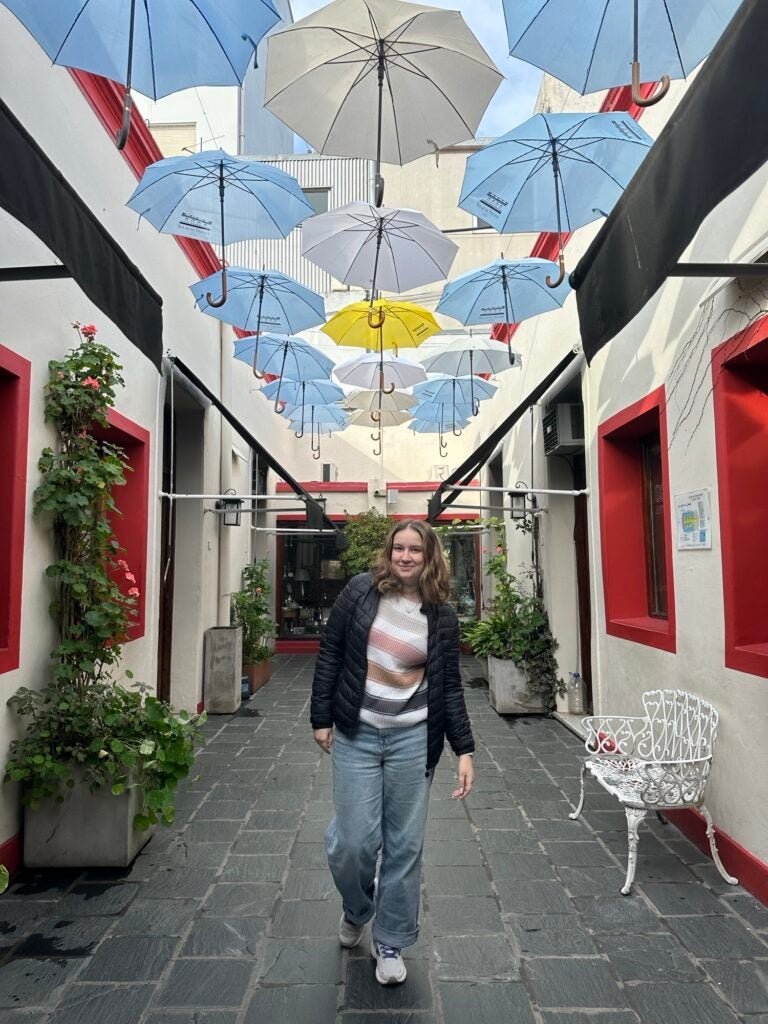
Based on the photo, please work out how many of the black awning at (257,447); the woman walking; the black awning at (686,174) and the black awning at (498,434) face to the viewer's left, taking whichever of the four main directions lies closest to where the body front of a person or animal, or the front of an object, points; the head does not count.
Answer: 2

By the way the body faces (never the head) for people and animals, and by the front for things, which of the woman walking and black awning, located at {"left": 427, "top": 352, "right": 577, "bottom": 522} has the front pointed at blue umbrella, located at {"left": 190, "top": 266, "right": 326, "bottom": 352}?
the black awning

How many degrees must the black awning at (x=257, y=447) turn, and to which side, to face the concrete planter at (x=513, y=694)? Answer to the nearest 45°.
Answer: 0° — it already faces it

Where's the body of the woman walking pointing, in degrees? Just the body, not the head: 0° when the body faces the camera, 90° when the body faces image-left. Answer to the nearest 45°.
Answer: approximately 0°

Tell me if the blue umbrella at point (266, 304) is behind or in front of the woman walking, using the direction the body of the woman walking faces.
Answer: behind

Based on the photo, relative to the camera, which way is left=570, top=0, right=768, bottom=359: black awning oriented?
to the viewer's left

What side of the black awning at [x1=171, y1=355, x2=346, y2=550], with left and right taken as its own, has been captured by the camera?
right

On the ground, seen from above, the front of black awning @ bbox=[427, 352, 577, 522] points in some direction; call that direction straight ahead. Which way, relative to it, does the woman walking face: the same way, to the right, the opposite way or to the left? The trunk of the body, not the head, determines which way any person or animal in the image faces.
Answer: to the left

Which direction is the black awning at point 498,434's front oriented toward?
to the viewer's left

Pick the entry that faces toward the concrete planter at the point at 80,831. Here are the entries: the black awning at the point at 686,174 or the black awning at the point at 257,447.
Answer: the black awning at the point at 686,174

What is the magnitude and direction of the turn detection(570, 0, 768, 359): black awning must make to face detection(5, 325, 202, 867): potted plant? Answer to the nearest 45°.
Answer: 0° — it already faces it

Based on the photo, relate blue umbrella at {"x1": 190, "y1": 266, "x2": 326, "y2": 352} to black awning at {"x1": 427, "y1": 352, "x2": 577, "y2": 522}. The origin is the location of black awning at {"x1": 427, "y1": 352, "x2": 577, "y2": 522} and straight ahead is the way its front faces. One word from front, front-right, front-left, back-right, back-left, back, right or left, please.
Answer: front

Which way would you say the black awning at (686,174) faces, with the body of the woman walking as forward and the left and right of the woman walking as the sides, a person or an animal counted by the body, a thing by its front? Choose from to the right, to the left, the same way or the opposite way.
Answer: to the right

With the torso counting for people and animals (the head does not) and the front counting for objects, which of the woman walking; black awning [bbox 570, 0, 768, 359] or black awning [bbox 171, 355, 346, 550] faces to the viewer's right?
black awning [bbox 171, 355, 346, 550]

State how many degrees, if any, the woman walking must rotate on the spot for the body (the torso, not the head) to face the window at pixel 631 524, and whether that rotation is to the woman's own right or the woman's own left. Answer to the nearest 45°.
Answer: approximately 135° to the woman's own left
